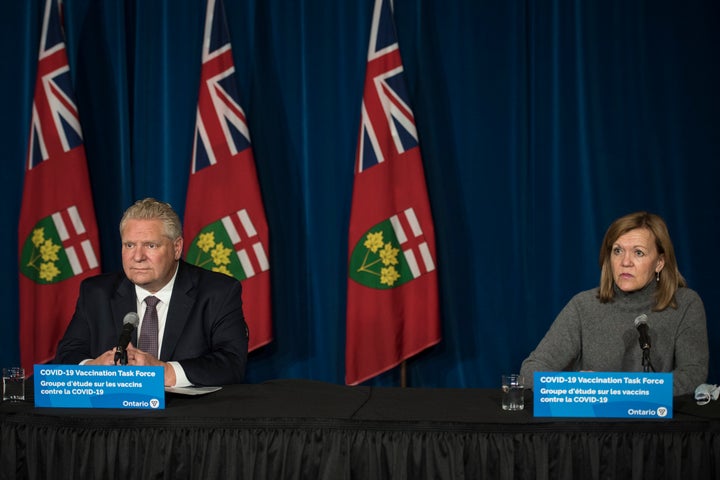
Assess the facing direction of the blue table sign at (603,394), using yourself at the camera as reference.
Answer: facing the viewer

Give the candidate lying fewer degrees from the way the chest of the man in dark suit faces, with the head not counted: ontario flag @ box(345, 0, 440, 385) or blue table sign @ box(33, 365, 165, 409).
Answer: the blue table sign

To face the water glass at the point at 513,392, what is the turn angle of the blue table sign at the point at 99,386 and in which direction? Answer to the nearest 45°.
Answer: approximately 90° to its left

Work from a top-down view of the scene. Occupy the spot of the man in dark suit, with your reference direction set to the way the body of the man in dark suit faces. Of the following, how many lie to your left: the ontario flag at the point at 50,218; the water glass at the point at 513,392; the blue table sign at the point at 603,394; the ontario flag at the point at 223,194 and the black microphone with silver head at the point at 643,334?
3

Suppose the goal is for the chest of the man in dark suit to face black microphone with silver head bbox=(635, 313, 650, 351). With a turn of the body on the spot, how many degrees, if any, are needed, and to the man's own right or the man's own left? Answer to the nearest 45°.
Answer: approximately 90° to the man's own left

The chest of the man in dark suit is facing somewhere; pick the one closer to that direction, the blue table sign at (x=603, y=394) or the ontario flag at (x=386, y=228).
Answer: the blue table sign

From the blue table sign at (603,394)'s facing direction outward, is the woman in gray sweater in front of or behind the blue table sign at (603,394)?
behind

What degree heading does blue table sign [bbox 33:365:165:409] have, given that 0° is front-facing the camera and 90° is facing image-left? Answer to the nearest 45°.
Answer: approximately 0°
